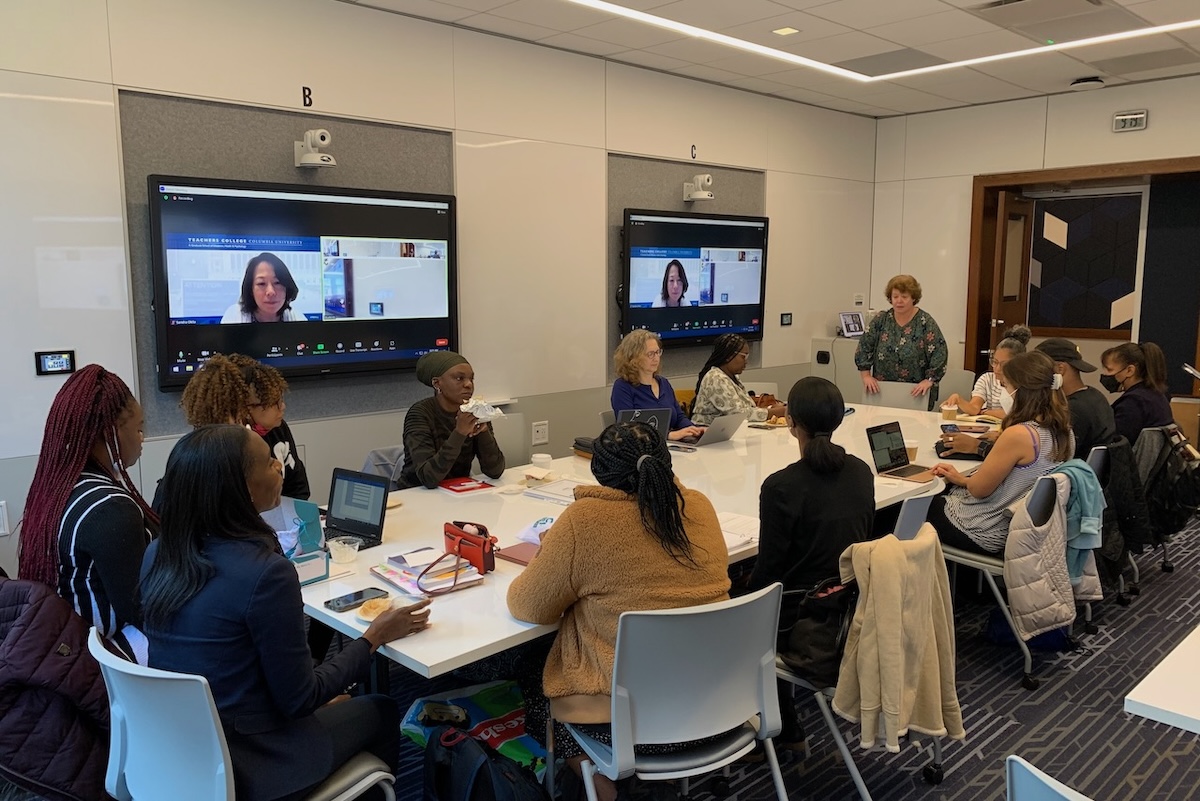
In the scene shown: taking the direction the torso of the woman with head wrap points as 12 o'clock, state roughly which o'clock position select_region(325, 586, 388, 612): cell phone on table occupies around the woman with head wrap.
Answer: The cell phone on table is roughly at 2 o'clock from the woman with head wrap.

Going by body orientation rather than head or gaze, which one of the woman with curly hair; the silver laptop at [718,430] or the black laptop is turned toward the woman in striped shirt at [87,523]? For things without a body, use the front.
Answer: the black laptop

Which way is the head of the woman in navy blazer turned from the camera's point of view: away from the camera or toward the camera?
away from the camera

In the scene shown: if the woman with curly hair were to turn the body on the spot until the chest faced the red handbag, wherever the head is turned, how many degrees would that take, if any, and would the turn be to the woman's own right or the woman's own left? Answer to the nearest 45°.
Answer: approximately 45° to the woman's own right

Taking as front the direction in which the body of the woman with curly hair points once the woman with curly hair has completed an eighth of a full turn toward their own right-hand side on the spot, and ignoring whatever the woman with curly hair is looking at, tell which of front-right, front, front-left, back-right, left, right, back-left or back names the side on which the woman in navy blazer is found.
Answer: front-right

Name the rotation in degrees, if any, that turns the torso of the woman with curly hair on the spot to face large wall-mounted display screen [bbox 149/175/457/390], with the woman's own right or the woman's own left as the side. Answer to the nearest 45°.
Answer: approximately 90° to the woman's own left

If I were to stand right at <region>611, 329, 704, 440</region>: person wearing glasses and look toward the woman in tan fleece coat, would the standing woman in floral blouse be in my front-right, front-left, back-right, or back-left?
back-left

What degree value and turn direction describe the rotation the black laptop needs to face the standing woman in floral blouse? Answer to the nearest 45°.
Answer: approximately 180°

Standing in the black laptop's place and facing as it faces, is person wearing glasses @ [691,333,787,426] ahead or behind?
behind

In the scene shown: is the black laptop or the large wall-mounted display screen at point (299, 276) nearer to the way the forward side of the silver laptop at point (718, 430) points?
the large wall-mounted display screen

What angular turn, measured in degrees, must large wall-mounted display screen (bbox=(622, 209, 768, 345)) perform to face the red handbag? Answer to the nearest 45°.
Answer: approximately 45° to its right

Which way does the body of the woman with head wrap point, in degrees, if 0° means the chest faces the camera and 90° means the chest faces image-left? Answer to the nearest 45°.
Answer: approximately 315°

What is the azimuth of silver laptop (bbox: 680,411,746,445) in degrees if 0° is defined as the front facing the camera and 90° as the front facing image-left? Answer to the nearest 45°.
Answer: approximately 135°
